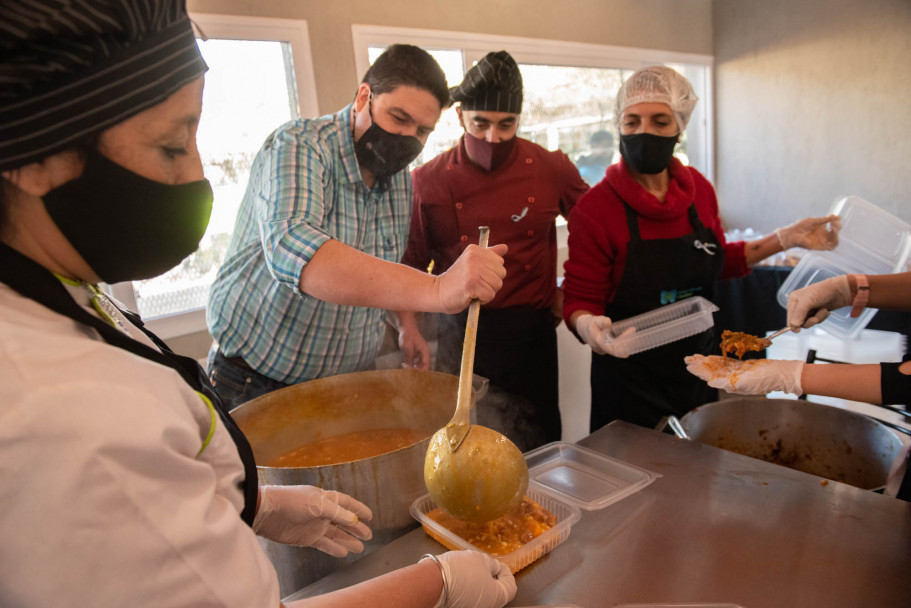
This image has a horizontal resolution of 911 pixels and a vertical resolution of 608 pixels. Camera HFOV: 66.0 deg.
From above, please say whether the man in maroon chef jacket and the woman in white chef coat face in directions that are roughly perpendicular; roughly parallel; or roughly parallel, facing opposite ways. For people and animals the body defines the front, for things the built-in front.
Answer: roughly perpendicular

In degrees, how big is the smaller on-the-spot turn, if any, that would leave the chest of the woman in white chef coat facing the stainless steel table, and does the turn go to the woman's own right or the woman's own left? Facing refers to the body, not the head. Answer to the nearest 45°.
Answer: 0° — they already face it

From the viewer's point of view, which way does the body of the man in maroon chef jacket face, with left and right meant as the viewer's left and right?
facing the viewer

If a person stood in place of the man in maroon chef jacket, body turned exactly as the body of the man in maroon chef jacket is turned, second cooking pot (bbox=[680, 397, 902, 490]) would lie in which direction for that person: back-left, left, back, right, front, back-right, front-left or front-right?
front-left

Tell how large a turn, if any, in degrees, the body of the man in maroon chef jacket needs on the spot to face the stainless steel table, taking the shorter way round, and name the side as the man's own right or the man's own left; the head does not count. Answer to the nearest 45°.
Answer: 0° — they already face it

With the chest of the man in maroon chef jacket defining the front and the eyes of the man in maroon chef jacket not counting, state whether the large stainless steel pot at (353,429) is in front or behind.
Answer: in front

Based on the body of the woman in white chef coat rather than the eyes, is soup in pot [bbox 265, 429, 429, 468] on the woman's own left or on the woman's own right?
on the woman's own left

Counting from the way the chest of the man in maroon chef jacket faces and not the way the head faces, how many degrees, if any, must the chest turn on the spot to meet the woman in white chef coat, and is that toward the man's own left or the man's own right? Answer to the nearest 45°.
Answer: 0° — they already face them

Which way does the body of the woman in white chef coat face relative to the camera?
to the viewer's right

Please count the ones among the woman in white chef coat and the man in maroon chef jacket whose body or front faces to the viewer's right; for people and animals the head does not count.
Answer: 1

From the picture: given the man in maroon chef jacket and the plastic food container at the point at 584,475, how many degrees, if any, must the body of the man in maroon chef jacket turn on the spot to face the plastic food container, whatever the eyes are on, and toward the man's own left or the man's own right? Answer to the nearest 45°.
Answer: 0° — they already face it
